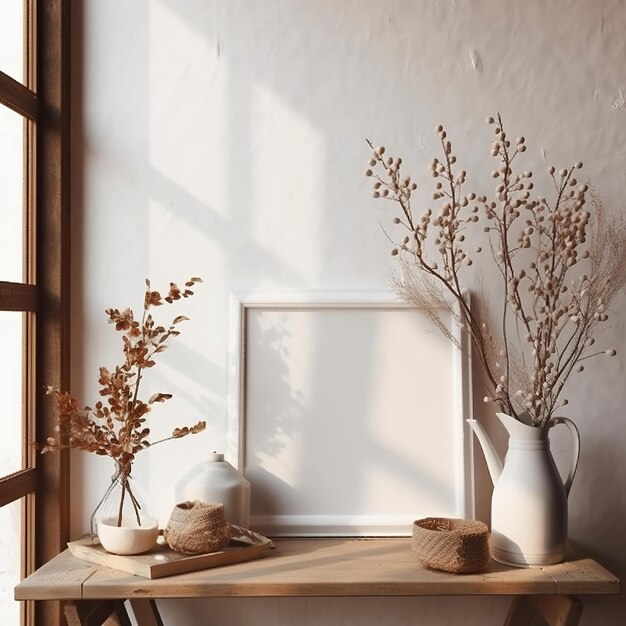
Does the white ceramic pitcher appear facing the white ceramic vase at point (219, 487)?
yes

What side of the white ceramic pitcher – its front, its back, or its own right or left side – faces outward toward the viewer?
left

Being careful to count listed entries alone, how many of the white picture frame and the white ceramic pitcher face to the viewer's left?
1

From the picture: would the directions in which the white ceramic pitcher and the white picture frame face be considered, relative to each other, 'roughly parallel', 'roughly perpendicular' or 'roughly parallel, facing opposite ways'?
roughly perpendicular

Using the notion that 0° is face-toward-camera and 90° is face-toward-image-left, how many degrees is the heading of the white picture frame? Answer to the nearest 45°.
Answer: approximately 0°

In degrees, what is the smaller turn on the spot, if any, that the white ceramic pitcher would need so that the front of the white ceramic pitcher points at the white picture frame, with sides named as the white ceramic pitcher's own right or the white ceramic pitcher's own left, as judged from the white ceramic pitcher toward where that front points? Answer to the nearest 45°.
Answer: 0° — it already faces it

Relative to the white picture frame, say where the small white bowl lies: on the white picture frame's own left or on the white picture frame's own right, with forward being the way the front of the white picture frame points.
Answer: on the white picture frame's own right
